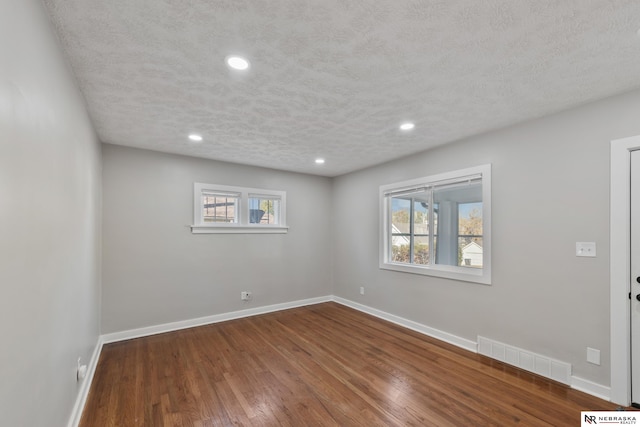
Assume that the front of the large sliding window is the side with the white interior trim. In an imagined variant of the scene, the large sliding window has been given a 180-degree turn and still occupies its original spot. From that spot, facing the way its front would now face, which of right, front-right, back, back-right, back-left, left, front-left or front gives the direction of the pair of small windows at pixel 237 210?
back-left

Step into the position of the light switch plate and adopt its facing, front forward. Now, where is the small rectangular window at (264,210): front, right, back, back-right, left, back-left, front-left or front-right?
right

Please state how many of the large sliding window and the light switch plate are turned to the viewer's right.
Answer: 0

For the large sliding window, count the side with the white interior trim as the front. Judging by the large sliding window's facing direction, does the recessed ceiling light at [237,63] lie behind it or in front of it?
in front

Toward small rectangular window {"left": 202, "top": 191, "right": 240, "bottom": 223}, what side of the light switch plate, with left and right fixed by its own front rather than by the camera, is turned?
right

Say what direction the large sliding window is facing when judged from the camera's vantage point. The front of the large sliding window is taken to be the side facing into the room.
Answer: facing the viewer and to the left of the viewer

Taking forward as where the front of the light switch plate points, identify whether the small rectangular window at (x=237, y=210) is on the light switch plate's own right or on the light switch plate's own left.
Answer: on the light switch plate's own right

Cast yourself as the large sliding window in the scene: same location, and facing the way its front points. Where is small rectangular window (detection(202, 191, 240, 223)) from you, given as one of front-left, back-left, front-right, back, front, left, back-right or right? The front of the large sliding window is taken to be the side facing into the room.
front-right

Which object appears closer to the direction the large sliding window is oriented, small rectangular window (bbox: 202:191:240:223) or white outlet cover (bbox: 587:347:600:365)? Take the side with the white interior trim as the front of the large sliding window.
the small rectangular window

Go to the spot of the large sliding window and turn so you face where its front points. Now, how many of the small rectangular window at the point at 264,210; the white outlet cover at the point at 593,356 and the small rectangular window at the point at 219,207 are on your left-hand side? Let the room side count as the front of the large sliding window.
1

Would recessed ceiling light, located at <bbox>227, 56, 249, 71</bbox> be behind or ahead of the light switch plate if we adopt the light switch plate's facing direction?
ahead
